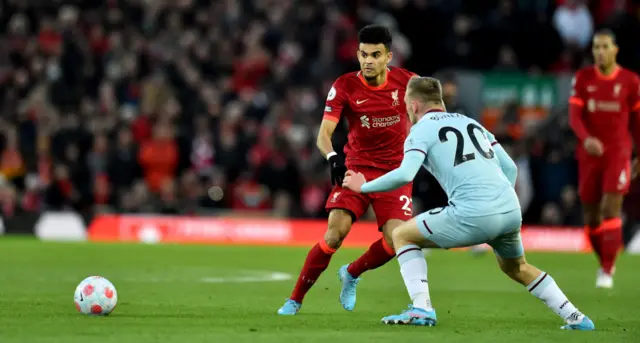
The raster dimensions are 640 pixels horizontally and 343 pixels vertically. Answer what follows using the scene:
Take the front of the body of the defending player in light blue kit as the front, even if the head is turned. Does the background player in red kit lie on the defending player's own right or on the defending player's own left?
on the defending player's own right

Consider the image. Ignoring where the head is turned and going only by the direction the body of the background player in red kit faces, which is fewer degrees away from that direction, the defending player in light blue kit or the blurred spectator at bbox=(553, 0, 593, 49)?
the defending player in light blue kit

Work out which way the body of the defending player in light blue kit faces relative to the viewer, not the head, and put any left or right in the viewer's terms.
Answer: facing away from the viewer and to the left of the viewer

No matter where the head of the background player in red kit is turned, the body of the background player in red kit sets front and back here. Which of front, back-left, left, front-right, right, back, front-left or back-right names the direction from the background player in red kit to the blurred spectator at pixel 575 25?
back

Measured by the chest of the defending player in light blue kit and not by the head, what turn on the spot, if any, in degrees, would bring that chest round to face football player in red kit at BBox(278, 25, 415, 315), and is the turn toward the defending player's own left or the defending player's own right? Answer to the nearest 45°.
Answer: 0° — they already face them

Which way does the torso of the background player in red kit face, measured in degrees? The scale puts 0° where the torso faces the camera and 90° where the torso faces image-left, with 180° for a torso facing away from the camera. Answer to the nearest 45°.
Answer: approximately 0°

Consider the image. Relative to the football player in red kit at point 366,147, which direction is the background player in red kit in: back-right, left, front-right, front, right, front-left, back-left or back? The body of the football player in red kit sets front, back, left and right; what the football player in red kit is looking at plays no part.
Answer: back-left

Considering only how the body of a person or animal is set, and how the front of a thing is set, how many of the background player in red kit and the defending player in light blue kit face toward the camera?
1

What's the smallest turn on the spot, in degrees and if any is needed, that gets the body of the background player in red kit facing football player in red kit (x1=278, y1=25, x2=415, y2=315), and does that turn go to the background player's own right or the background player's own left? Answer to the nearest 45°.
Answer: approximately 45° to the background player's own right

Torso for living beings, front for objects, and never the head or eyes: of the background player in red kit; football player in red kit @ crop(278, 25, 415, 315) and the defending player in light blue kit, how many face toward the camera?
2

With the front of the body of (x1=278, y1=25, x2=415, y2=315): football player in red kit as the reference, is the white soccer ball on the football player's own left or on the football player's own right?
on the football player's own right

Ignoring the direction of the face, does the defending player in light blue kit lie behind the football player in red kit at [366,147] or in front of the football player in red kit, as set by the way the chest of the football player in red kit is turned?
in front

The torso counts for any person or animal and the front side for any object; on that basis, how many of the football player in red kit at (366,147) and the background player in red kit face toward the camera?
2

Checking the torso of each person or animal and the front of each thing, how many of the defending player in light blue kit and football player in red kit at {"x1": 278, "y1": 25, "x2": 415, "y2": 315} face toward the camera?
1

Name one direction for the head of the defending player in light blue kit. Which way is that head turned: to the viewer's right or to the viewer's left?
to the viewer's left
